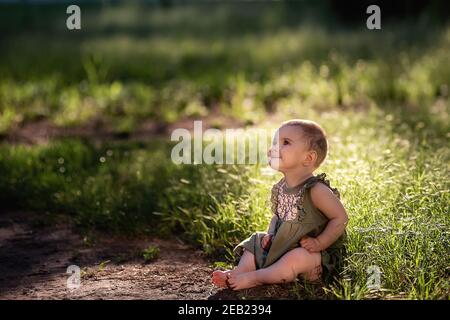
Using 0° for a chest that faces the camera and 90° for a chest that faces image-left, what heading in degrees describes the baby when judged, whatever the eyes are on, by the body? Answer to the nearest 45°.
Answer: approximately 45°

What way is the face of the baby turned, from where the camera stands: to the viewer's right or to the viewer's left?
to the viewer's left
